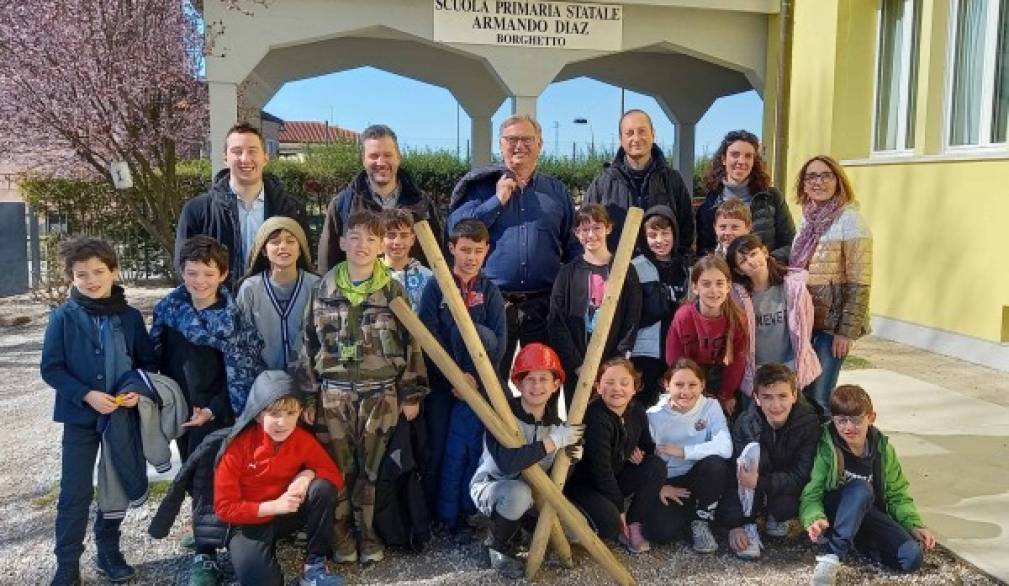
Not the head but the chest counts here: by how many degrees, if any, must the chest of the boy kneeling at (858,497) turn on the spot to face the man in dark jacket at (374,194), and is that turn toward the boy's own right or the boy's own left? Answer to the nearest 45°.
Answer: approximately 90° to the boy's own right

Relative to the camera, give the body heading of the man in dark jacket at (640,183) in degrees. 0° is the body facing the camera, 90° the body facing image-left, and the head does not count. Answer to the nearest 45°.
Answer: approximately 0°

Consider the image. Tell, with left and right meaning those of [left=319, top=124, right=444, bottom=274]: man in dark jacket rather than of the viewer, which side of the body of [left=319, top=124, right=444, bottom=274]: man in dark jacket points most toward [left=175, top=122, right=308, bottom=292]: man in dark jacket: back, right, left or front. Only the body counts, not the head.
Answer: right

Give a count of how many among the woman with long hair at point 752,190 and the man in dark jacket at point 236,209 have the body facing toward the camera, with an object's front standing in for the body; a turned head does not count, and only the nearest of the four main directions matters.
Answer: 2

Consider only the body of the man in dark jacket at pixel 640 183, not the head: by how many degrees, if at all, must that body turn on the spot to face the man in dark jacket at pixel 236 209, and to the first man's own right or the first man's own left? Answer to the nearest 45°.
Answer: approximately 45° to the first man's own right

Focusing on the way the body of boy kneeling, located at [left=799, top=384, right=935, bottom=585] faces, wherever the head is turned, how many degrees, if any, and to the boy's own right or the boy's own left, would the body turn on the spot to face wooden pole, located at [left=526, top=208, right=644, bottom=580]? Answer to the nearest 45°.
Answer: approximately 45° to the boy's own right

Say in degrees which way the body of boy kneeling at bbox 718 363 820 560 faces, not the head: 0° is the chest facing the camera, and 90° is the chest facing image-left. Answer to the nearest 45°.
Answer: approximately 0°
